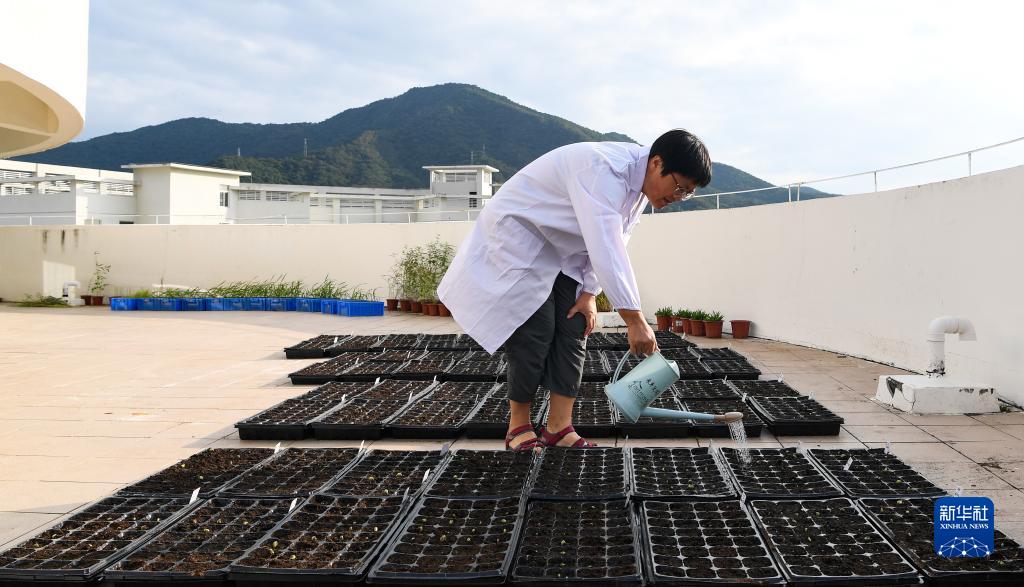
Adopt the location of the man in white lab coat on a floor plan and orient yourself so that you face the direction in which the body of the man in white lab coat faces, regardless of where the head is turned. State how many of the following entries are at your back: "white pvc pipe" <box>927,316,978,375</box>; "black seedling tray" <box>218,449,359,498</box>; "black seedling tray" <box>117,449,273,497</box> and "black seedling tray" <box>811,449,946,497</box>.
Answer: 2

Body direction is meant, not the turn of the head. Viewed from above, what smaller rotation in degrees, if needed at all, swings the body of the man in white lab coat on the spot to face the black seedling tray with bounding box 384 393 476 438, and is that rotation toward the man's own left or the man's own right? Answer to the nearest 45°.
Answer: approximately 135° to the man's own left

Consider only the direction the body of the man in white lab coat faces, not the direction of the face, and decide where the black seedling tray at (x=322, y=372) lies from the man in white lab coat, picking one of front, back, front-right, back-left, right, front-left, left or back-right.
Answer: back-left

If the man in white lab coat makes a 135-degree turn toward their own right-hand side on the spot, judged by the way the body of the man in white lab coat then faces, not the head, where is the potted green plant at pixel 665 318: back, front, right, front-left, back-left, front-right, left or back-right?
back-right

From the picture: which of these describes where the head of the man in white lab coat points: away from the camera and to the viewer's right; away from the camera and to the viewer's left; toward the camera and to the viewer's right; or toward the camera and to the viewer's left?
toward the camera and to the viewer's right

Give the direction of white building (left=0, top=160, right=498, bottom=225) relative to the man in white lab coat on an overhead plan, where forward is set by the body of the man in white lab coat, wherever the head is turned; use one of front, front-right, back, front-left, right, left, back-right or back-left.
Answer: back-left

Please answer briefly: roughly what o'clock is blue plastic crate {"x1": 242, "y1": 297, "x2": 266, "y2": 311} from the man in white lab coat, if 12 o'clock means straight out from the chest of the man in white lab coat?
The blue plastic crate is roughly at 8 o'clock from the man in white lab coat.

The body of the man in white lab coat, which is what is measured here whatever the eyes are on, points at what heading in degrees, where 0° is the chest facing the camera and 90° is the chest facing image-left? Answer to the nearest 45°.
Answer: approximately 270°

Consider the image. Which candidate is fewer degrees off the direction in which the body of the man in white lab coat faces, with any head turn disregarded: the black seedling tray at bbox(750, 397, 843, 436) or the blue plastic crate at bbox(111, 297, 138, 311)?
the black seedling tray

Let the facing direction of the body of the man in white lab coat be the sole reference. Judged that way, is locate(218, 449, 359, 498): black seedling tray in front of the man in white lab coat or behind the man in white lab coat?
behind

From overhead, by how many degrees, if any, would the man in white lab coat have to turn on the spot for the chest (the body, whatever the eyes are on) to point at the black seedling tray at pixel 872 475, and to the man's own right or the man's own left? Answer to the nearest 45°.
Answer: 0° — they already face it

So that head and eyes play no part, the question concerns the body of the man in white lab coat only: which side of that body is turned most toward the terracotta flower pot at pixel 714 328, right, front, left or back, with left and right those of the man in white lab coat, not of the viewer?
left

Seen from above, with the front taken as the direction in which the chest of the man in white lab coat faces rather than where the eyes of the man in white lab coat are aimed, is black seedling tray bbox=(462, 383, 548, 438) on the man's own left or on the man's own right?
on the man's own left
